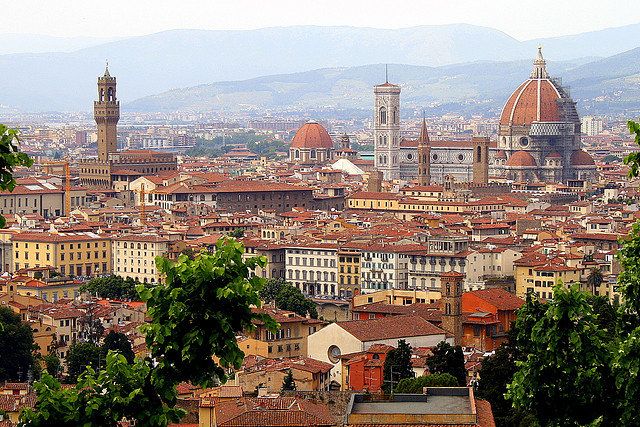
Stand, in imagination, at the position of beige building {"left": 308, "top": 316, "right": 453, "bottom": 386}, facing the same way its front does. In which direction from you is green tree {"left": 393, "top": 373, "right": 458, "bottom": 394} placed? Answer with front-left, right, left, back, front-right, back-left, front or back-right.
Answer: front-left

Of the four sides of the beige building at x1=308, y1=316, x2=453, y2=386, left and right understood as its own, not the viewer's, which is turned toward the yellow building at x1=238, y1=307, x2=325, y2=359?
right

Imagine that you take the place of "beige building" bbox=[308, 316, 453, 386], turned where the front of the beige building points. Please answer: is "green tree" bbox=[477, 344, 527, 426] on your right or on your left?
on your left

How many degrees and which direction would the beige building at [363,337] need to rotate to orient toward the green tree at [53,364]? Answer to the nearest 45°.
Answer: approximately 45° to its right

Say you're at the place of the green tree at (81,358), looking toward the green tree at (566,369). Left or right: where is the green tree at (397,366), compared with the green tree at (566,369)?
left

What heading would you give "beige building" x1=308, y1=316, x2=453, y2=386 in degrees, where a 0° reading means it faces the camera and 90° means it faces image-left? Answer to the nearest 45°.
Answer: approximately 45°

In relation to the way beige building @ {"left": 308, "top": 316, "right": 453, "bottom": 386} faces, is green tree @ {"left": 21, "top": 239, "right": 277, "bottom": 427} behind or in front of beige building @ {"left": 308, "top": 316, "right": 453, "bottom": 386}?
in front

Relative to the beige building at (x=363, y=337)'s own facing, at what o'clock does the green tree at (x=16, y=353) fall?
The green tree is roughly at 1 o'clock from the beige building.

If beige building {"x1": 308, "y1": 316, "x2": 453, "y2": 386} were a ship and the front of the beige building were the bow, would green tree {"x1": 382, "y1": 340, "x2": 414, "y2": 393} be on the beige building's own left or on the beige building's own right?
on the beige building's own left

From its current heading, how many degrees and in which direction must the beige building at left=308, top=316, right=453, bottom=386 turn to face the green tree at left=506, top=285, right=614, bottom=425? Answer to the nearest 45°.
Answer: approximately 45° to its left
